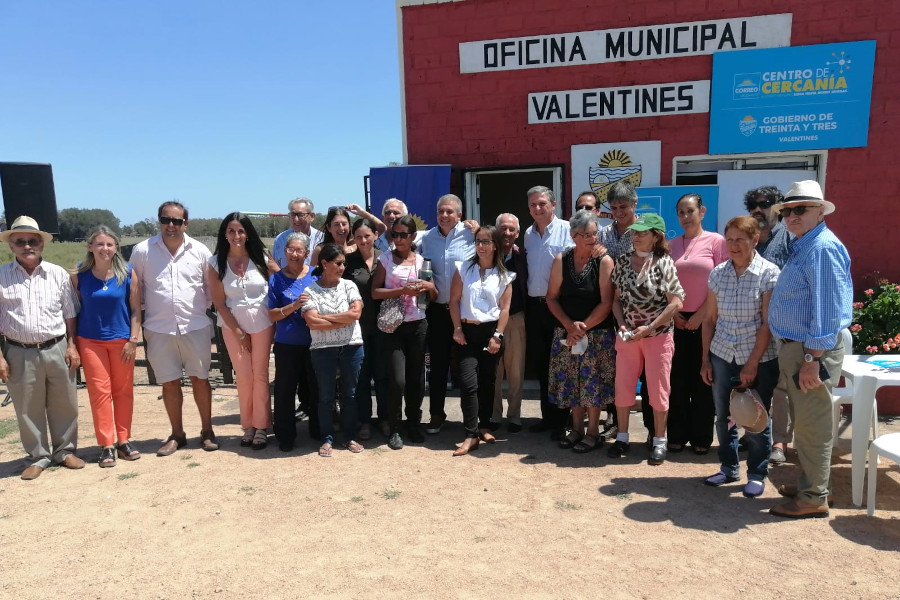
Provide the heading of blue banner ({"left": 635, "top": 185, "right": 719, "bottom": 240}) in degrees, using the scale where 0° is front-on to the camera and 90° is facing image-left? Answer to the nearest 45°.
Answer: approximately 0°

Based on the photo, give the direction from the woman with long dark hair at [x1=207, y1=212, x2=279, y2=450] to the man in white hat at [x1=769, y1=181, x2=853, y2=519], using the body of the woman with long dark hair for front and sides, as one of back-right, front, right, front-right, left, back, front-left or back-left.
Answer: front-left

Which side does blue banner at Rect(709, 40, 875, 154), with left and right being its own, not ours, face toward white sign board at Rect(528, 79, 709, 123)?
right

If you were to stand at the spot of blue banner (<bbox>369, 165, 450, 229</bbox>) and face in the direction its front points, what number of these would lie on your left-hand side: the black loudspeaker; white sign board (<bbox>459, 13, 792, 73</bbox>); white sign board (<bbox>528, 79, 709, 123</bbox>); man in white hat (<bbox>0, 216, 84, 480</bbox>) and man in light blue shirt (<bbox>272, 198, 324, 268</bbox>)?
2

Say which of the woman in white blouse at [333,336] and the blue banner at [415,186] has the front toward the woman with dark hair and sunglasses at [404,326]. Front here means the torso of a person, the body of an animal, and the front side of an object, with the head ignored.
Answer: the blue banner

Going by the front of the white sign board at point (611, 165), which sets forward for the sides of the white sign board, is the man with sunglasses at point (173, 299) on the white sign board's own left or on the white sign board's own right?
on the white sign board's own right

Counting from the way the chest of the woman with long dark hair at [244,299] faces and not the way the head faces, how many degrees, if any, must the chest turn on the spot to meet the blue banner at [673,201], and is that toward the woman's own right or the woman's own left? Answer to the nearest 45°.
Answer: approximately 90° to the woman's own left
